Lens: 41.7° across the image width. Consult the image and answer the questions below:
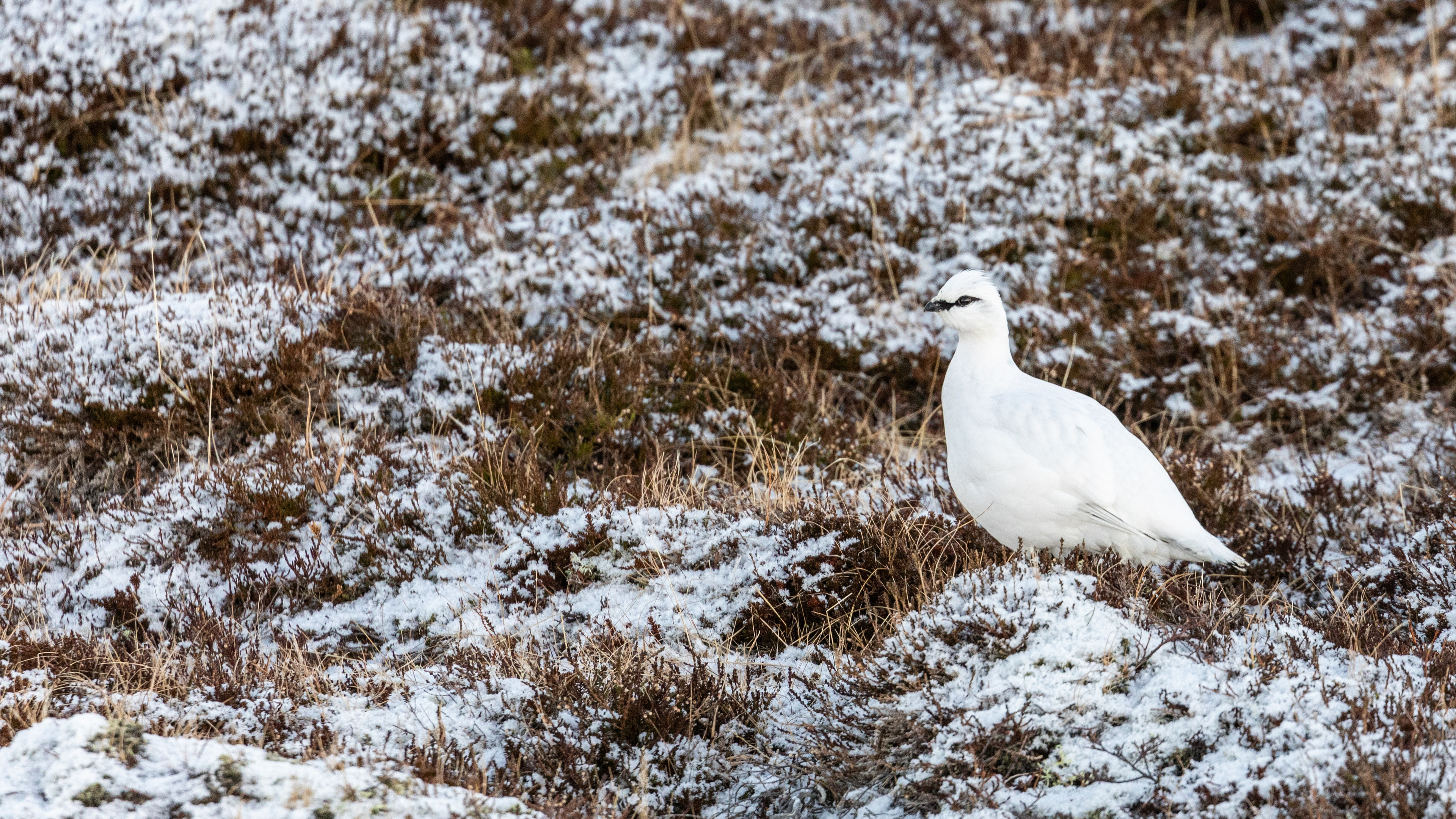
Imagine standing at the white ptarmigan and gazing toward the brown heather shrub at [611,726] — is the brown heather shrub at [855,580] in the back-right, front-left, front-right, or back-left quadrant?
front-right

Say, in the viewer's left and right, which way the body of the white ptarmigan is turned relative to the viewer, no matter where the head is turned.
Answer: facing to the left of the viewer

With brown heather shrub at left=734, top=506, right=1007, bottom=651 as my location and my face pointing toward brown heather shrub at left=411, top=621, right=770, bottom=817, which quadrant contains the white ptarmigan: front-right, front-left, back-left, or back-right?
back-left

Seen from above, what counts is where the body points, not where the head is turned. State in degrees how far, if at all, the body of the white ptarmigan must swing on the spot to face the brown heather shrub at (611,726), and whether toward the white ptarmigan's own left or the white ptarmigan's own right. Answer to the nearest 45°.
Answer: approximately 45° to the white ptarmigan's own left
